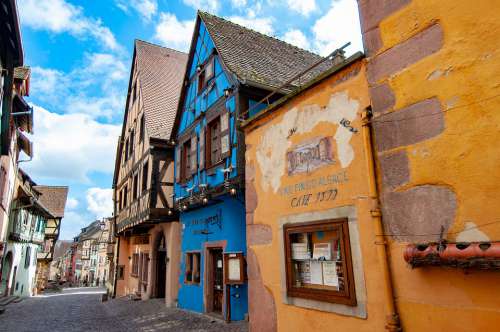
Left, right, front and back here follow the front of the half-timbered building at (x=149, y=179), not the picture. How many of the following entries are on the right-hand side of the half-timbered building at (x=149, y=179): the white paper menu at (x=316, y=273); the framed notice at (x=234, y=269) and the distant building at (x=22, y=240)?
1

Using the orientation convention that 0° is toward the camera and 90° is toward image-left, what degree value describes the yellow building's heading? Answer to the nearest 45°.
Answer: approximately 45°

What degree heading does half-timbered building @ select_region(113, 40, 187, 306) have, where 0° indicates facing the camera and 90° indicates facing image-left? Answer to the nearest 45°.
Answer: approximately 45°

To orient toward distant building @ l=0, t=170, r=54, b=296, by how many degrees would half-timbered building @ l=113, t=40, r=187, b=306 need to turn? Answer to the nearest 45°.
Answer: approximately 90° to its right

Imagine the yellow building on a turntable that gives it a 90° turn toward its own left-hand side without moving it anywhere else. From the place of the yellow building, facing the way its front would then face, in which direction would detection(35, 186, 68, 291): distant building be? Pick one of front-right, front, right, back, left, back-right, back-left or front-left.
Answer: back

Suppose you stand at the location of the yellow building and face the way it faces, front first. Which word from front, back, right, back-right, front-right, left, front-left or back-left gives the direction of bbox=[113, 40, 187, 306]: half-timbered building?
right

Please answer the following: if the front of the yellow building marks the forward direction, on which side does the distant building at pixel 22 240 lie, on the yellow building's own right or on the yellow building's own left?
on the yellow building's own right

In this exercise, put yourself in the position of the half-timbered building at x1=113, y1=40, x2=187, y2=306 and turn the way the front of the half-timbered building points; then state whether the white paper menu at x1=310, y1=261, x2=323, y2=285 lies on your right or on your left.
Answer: on your left

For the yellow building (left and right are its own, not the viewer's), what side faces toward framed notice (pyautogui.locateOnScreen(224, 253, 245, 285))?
right
